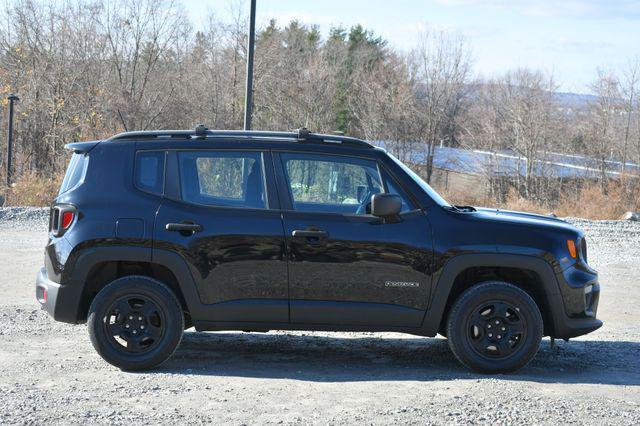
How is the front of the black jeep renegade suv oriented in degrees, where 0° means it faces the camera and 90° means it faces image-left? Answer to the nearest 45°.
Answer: approximately 270°
